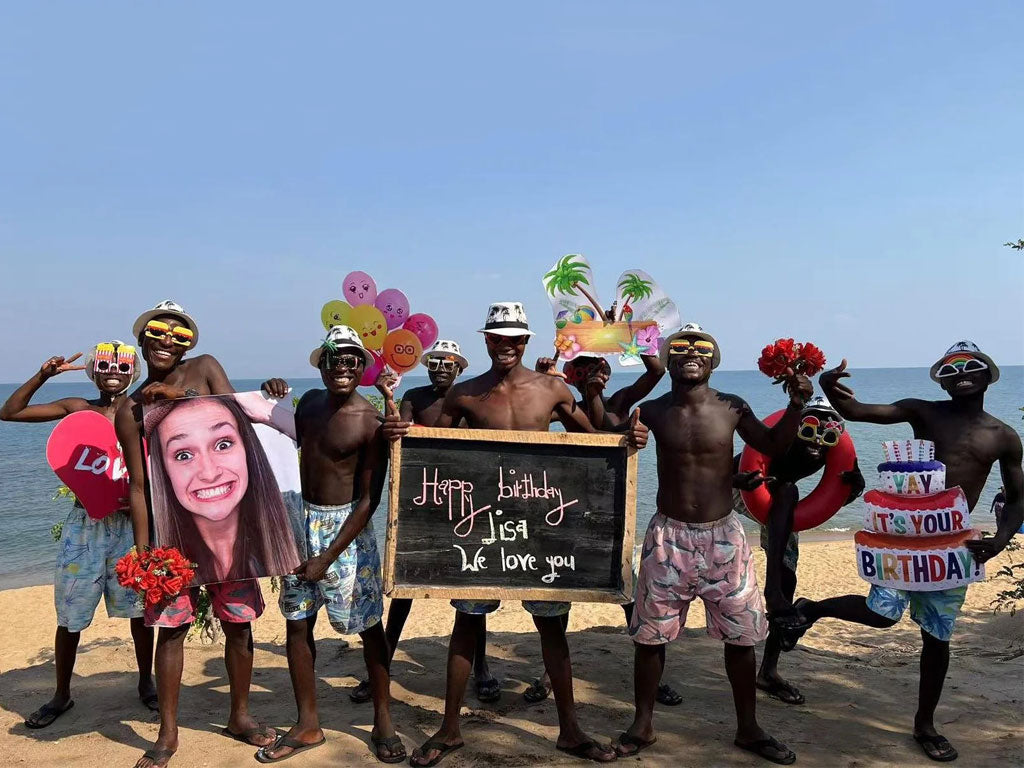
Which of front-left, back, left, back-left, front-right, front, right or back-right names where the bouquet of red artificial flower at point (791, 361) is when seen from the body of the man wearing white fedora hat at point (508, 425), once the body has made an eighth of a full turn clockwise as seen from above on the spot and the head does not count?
back-left

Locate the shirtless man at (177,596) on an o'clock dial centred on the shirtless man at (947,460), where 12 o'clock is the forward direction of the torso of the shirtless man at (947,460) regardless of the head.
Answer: the shirtless man at (177,596) is roughly at 2 o'clock from the shirtless man at (947,460).

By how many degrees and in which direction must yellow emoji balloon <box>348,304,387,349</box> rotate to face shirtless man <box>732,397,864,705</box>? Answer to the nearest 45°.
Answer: approximately 45° to its left

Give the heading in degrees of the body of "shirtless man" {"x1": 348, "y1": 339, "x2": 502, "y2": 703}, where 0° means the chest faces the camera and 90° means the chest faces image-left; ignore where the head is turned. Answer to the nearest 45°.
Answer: approximately 0°

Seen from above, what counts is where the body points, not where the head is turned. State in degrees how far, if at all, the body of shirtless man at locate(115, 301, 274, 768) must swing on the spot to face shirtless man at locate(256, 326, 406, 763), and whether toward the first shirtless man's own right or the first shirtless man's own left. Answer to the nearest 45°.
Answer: approximately 45° to the first shirtless man's own left

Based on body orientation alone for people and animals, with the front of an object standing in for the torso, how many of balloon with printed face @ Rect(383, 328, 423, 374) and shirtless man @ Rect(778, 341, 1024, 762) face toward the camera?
2
